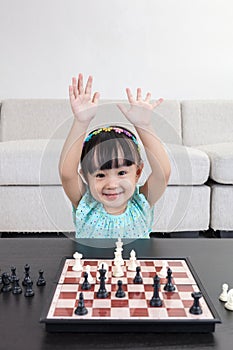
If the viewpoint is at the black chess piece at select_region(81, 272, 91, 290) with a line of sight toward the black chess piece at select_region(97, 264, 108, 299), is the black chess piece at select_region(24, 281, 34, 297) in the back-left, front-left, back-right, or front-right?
back-right

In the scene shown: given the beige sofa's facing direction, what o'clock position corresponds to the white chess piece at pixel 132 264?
The white chess piece is roughly at 12 o'clock from the beige sofa.

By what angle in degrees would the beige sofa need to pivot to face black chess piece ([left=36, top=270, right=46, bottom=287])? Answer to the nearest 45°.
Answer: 0° — it already faces it

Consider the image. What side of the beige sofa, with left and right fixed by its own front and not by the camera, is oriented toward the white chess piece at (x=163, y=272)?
front

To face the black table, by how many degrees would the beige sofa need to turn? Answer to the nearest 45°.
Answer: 0° — it already faces it

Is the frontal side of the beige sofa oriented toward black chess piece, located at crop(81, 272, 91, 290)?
yes

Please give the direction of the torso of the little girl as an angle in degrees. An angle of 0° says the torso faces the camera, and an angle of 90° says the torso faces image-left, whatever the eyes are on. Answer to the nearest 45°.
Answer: approximately 0°

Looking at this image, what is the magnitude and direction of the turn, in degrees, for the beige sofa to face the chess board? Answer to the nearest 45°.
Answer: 0° — it already faces it
